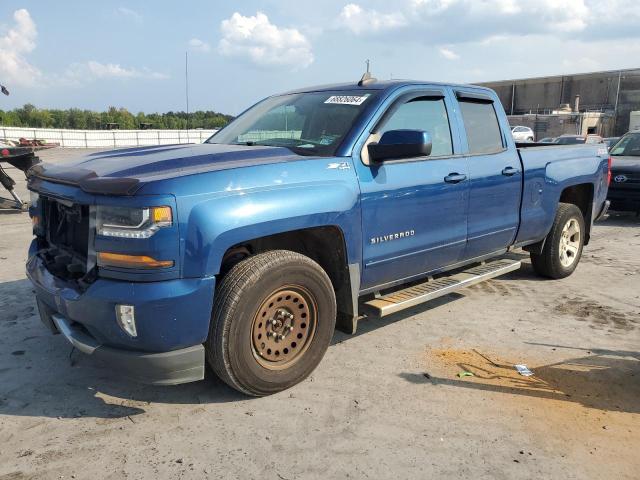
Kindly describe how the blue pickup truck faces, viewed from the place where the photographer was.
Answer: facing the viewer and to the left of the viewer

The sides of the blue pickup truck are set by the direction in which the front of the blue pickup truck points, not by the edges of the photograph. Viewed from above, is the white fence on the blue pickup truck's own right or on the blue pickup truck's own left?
on the blue pickup truck's own right
